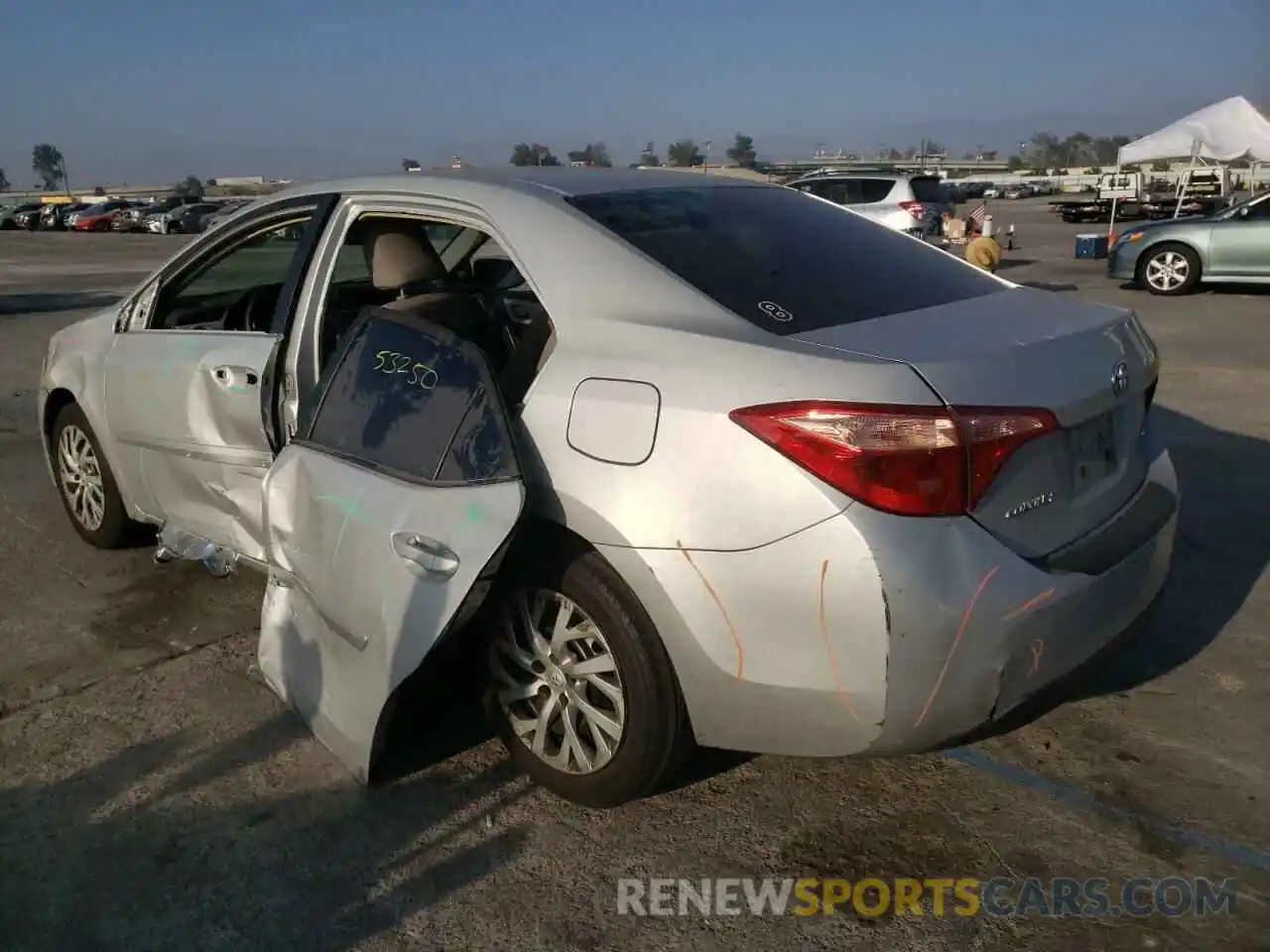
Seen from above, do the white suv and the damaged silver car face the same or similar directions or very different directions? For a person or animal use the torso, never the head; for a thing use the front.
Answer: same or similar directions

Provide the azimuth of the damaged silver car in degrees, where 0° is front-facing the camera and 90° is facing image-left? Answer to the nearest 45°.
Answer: approximately 135°

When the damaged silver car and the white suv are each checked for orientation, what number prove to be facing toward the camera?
0

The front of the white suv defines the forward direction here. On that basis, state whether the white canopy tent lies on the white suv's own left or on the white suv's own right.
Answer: on the white suv's own right

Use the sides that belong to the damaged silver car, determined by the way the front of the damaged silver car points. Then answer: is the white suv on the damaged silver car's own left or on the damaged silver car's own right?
on the damaged silver car's own right

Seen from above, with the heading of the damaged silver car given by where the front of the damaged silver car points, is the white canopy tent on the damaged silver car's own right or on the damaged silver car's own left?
on the damaged silver car's own right

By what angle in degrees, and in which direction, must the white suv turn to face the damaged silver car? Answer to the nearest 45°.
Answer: approximately 135° to its left

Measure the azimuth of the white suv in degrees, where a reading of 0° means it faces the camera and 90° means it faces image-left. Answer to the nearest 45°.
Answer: approximately 135°

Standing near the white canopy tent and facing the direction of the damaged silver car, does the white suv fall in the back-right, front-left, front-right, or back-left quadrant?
front-right
